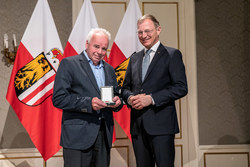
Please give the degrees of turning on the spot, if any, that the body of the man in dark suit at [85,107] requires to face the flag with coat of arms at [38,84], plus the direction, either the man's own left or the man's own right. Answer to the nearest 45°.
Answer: approximately 180°

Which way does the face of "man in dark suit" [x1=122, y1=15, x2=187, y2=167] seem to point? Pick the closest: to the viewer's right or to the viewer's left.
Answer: to the viewer's left

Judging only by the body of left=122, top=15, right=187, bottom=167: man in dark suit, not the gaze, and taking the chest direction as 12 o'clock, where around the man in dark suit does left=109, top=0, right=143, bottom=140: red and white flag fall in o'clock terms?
The red and white flag is roughly at 4 o'clock from the man in dark suit.

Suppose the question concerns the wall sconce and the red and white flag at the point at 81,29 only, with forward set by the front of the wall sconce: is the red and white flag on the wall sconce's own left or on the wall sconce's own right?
on the wall sconce's own left

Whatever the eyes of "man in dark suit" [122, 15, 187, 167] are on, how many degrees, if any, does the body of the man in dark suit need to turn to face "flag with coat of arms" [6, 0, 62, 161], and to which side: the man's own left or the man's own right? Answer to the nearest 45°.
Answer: approximately 90° to the man's own right

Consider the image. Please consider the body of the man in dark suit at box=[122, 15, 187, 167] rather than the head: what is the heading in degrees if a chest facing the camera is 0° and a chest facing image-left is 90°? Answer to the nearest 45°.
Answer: approximately 45°

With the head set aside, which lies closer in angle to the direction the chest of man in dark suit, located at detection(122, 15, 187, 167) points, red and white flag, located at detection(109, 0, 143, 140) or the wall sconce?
the wall sconce
